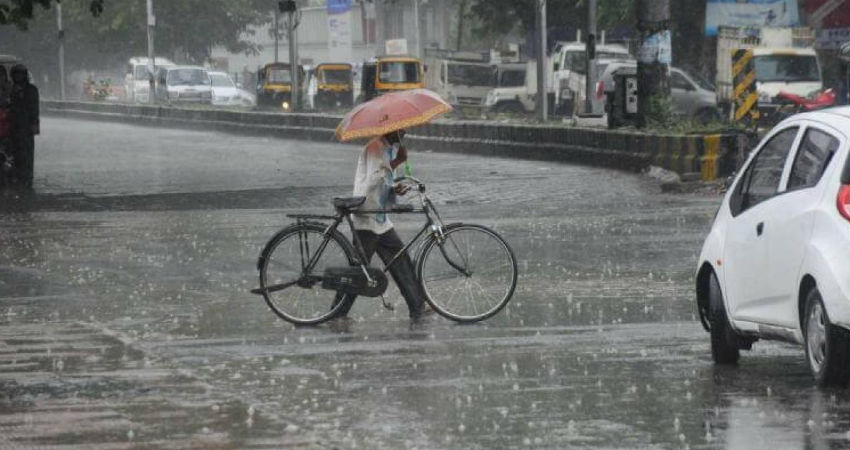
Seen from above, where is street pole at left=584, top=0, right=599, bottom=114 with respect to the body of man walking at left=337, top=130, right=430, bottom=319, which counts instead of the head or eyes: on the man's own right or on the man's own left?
on the man's own left

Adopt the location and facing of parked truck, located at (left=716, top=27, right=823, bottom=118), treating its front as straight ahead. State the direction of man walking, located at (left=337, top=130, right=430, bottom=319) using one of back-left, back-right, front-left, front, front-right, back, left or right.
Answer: front-right

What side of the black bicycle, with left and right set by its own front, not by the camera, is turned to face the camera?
right

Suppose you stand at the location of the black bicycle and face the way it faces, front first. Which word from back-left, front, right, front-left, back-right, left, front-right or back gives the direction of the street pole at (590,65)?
left

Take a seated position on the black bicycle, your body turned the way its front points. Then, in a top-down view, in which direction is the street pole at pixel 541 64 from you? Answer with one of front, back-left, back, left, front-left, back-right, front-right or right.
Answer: left

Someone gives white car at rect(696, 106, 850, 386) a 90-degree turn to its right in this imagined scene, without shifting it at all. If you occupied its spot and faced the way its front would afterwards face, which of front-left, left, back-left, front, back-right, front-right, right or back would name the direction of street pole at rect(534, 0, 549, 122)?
front-left

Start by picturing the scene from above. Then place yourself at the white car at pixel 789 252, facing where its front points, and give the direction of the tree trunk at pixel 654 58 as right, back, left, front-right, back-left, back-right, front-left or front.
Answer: front-right

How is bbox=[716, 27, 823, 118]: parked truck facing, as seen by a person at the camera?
facing the viewer and to the right of the viewer

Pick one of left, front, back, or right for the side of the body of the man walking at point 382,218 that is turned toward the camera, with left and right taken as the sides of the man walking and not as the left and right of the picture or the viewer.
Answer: right

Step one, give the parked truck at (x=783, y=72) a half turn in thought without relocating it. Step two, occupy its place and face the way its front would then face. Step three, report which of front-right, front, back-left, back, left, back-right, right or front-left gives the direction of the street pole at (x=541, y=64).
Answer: front-left

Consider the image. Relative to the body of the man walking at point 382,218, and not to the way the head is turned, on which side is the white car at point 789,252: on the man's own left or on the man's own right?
on the man's own right

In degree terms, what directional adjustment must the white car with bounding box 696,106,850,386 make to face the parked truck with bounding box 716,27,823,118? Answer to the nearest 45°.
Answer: approximately 45° to its right

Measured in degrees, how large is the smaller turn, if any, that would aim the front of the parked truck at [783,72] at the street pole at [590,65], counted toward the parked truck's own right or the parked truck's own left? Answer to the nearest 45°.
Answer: approximately 135° to the parked truck's own right

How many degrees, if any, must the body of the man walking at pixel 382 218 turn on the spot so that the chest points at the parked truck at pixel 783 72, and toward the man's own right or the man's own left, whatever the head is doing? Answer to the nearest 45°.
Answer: approximately 90° to the man's own left

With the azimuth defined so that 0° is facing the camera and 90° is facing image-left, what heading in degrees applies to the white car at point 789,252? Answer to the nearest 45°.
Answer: approximately 135°

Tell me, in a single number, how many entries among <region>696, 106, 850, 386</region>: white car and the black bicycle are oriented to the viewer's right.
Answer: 1
